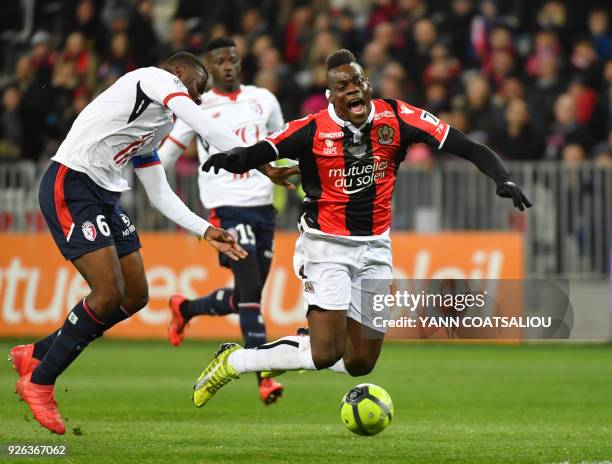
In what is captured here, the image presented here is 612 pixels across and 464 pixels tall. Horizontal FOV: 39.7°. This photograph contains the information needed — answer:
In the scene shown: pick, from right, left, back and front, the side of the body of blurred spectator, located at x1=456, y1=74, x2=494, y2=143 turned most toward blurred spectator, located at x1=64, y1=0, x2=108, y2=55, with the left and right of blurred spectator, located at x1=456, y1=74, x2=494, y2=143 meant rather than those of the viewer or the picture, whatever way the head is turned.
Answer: right

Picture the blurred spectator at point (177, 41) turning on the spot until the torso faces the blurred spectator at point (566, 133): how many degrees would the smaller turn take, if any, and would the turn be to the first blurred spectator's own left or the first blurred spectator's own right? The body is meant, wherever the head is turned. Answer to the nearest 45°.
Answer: approximately 45° to the first blurred spectator's own left

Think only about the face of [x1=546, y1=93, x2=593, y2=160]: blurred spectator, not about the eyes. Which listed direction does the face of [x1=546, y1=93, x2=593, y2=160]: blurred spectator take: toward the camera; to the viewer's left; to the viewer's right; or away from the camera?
toward the camera

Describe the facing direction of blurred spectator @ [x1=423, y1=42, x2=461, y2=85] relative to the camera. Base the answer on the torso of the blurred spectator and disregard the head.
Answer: toward the camera

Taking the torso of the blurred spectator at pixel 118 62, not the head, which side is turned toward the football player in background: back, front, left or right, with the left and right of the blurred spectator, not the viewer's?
front

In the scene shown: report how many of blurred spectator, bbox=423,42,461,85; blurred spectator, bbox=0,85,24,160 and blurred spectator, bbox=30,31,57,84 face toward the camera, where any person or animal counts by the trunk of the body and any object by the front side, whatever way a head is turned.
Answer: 3

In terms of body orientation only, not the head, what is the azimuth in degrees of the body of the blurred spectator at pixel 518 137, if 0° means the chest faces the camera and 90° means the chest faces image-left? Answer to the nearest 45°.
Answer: approximately 0°

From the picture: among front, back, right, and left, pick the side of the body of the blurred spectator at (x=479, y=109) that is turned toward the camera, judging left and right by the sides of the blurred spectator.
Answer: front

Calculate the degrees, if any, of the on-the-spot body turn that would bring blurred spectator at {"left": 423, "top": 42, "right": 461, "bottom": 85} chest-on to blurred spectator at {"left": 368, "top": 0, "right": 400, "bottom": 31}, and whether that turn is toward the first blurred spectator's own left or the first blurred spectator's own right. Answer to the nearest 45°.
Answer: approximately 135° to the first blurred spectator's own right

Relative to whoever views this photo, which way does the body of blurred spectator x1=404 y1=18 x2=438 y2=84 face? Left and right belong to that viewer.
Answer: facing the viewer

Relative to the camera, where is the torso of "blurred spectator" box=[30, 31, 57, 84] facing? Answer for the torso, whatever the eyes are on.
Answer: toward the camera
